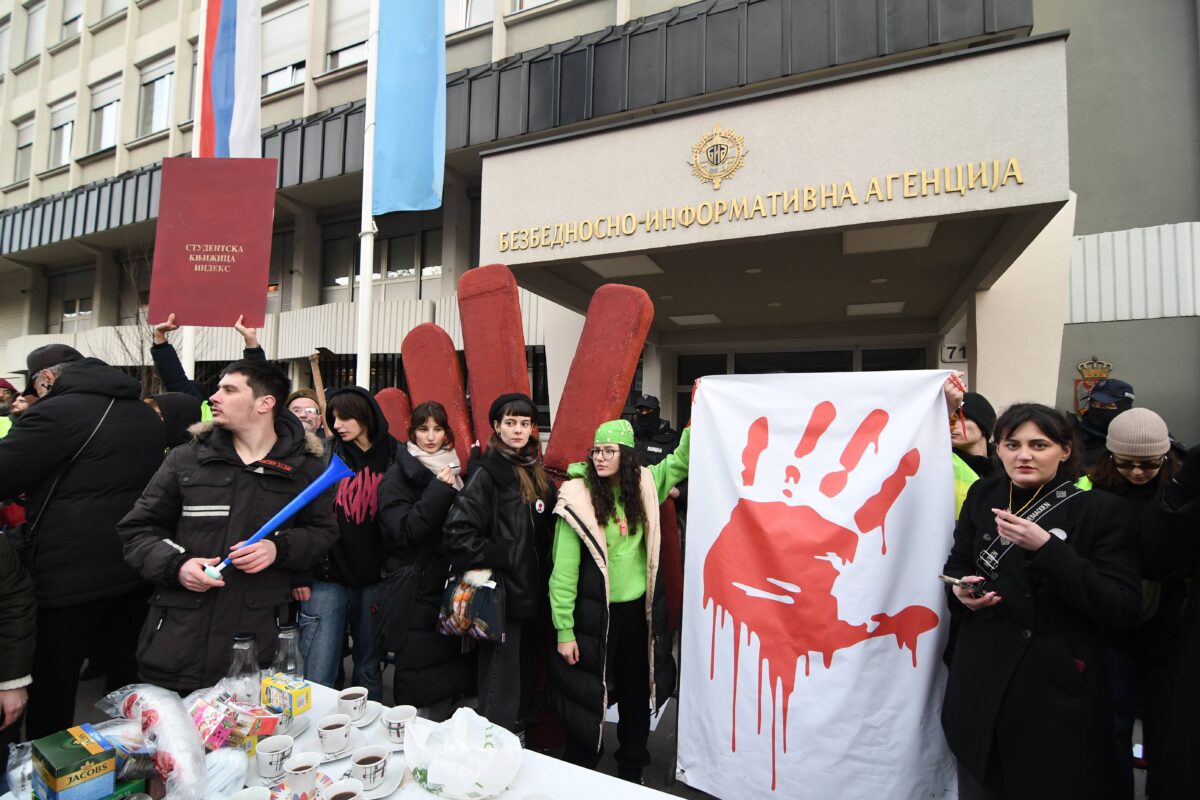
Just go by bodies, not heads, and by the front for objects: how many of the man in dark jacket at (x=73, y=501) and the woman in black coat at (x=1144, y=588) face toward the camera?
1

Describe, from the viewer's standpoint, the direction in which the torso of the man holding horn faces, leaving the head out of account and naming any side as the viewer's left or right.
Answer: facing the viewer

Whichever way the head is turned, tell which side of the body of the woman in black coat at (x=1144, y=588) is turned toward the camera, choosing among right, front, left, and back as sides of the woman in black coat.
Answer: front

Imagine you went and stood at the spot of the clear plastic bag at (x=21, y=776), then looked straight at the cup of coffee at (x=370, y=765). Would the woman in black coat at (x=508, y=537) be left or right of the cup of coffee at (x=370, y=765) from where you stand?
left

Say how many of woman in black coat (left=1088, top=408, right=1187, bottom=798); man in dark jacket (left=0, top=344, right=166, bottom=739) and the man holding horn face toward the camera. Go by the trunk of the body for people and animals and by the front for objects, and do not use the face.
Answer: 2

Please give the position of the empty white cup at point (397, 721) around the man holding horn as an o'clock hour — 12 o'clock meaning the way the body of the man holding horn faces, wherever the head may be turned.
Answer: The empty white cup is roughly at 11 o'clock from the man holding horn.

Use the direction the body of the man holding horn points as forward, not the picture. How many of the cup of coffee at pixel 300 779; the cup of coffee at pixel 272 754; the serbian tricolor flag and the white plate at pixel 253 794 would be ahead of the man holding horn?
3

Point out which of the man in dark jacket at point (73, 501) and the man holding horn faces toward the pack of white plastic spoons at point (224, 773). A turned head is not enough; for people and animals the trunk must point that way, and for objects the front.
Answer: the man holding horn
